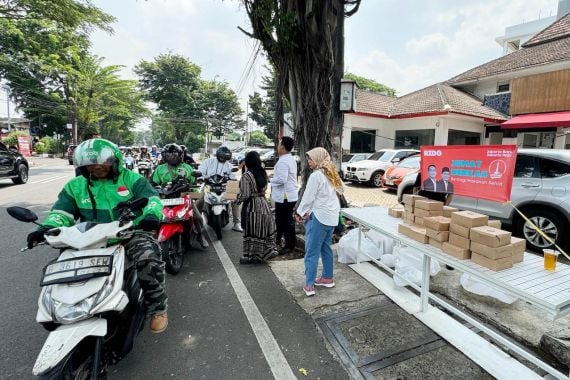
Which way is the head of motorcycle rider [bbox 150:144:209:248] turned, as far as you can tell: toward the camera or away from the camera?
toward the camera

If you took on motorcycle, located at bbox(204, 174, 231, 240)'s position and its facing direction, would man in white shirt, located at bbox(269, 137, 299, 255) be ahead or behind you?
ahead

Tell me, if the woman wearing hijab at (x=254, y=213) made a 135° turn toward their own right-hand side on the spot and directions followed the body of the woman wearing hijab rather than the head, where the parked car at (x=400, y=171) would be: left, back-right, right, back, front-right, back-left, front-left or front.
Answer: front-left

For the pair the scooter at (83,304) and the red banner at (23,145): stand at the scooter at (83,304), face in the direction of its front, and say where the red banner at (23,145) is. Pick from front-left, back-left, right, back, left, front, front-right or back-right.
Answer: back-right

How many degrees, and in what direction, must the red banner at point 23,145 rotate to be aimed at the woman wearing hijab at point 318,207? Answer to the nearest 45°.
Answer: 0° — it already faces them

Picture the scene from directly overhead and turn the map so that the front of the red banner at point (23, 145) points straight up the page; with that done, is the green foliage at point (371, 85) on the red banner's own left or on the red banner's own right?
on the red banner's own left

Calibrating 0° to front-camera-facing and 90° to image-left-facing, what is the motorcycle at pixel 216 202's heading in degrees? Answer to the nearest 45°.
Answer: approximately 0°

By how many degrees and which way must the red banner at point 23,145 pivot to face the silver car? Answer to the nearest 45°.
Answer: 0° — it already faces it

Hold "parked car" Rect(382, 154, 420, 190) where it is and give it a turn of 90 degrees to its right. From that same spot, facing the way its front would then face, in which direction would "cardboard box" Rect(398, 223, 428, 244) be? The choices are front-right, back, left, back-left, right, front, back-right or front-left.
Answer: back-left

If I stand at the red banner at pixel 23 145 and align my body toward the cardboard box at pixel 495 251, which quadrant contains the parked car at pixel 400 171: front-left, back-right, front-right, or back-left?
front-left

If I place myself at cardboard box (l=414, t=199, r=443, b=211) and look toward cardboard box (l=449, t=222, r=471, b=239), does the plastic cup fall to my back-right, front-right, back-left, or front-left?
front-left
